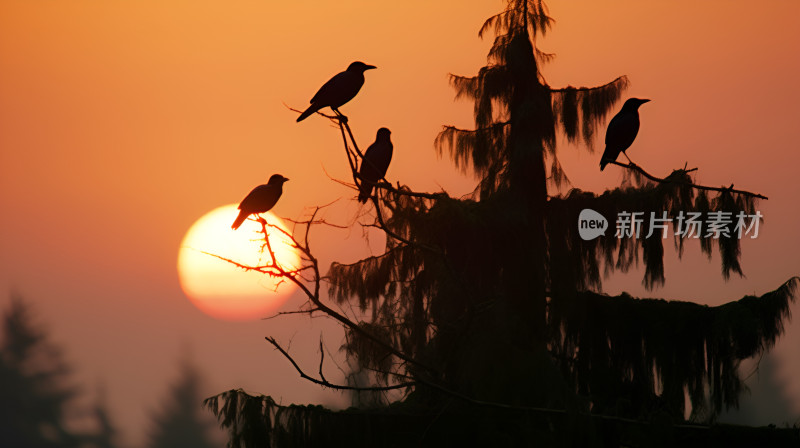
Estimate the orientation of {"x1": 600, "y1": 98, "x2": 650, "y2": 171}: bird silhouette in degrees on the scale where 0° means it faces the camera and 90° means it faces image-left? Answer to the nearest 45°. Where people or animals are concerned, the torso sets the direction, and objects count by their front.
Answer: approximately 270°

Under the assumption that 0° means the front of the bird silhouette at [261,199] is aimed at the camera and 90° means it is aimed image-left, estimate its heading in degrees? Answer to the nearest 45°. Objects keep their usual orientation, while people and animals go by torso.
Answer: approximately 270°

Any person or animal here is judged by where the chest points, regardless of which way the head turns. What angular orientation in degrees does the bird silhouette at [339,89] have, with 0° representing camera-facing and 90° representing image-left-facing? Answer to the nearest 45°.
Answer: approximately 270°

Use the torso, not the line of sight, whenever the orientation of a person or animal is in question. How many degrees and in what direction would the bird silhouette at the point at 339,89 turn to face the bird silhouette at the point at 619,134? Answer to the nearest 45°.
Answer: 0° — it already faces it

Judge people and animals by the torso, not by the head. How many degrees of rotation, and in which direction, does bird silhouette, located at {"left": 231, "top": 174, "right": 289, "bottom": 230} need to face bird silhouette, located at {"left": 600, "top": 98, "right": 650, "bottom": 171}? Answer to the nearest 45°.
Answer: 0° — it already faces it
